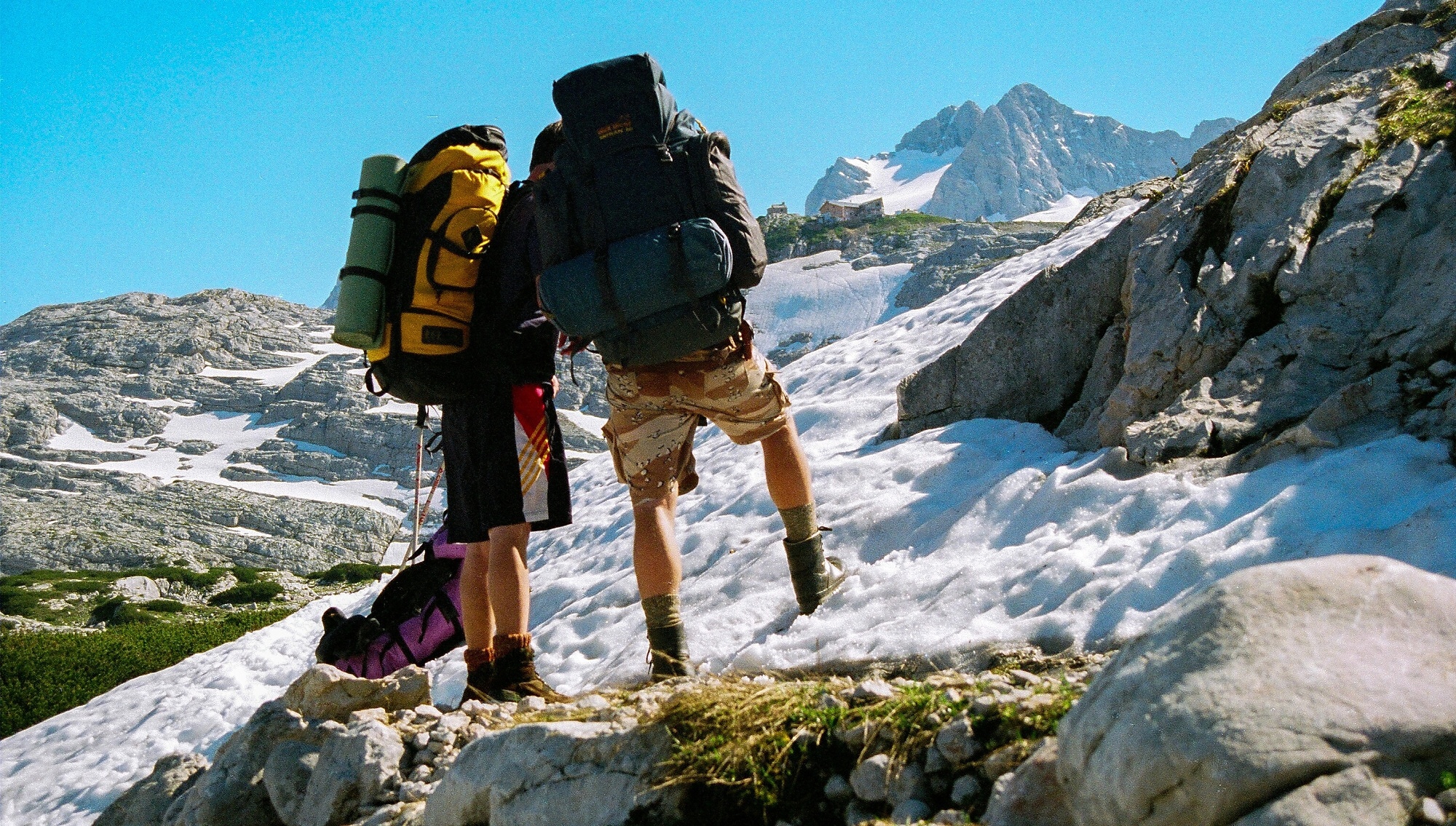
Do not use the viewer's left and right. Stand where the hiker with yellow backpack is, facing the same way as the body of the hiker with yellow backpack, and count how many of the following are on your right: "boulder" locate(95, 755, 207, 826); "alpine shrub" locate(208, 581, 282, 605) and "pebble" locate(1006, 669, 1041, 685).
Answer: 1

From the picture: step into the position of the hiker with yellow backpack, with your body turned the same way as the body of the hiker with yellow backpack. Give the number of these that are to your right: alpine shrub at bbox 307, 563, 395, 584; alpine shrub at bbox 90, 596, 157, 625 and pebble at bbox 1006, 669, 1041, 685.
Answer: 1

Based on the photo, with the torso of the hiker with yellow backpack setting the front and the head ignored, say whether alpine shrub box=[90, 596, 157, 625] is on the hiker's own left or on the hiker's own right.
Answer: on the hiker's own left

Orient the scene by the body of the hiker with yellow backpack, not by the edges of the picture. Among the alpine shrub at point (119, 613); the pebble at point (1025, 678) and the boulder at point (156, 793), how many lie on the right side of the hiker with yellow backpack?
1

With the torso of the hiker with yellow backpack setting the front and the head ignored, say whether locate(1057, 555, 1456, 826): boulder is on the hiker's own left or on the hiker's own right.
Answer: on the hiker's own right

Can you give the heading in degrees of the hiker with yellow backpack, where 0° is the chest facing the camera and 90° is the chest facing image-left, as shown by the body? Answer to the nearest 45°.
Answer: approximately 225°

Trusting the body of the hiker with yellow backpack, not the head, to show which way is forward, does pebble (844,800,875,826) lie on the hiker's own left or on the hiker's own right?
on the hiker's own right

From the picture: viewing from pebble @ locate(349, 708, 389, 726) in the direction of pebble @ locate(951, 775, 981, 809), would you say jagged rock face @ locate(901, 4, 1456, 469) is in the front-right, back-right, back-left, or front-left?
front-left

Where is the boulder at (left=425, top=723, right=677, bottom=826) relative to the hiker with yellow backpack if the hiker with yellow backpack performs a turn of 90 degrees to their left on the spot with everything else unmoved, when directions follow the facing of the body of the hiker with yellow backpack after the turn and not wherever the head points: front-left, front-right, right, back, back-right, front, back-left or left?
back-left

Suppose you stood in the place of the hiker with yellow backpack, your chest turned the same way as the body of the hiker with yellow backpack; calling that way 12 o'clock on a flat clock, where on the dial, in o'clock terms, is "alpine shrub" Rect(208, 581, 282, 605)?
The alpine shrub is roughly at 10 o'clock from the hiker with yellow backpack.

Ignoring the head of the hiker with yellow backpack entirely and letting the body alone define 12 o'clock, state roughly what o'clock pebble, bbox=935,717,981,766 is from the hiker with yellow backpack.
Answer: The pebble is roughly at 4 o'clock from the hiker with yellow backpack.

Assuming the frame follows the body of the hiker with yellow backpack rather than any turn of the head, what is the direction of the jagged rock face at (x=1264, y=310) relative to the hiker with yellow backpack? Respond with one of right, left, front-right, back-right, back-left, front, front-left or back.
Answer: front-right

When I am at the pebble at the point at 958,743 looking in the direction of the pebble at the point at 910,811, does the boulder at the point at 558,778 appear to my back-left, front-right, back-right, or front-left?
front-right
